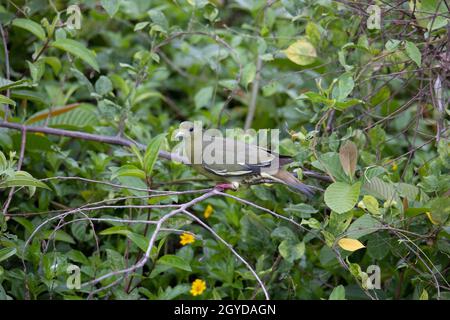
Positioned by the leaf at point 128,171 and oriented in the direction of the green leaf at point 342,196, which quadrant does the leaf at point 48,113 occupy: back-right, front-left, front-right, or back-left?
back-left

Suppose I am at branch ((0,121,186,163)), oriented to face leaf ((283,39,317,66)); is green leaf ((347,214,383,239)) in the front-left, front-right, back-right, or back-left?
front-right

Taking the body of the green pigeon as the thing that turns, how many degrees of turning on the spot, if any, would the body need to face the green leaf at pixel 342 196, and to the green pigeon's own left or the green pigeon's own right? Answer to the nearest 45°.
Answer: approximately 135° to the green pigeon's own left

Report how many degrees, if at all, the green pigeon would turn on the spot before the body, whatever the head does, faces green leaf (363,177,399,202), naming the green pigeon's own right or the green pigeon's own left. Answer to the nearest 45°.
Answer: approximately 135° to the green pigeon's own left

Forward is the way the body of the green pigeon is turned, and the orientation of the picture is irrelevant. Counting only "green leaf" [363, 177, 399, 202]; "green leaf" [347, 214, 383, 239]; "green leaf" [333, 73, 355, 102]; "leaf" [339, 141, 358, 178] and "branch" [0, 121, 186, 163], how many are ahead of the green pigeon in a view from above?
1

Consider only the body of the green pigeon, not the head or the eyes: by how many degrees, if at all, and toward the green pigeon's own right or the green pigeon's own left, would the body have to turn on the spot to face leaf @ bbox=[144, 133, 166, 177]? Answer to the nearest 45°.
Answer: approximately 45° to the green pigeon's own left

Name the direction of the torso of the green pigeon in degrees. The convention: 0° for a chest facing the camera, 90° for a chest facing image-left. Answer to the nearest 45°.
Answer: approximately 90°

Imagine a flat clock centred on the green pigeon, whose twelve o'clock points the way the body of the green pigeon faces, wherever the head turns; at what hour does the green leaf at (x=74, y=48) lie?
The green leaf is roughly at 12 o'clock from the green pigeon.

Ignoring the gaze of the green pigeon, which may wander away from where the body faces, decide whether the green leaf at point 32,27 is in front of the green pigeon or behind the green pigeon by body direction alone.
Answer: in front

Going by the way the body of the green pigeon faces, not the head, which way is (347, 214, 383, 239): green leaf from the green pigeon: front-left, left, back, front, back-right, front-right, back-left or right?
back-left

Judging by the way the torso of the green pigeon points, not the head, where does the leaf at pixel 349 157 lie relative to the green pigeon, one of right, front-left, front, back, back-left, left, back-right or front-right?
back-left

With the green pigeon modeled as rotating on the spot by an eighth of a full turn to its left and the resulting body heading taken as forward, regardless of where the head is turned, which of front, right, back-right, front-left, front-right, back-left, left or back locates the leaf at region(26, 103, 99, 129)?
right

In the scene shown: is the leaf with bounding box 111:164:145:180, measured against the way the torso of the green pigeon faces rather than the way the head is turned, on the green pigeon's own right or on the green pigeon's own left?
on the green pigeon's own left
